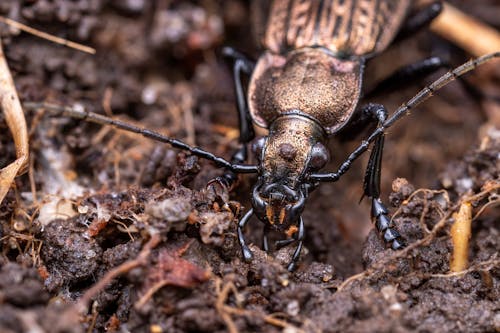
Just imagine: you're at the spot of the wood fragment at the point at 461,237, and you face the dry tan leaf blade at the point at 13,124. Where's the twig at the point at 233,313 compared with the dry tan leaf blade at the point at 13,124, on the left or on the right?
left

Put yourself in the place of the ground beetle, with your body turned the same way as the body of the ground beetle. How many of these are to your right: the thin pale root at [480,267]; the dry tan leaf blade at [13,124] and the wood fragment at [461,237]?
1

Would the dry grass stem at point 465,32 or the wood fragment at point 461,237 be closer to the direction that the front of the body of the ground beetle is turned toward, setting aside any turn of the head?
the wood fragment

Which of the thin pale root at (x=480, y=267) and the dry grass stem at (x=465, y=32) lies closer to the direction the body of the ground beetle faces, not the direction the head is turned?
the thin pale root

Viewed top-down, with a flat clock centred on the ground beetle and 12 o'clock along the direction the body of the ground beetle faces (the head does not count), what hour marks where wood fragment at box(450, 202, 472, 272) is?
The wood fragment is roughly at 10 o'clock from the ground beetle.

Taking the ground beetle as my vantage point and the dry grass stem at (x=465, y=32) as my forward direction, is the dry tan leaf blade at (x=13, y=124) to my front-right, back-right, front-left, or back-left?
back-left

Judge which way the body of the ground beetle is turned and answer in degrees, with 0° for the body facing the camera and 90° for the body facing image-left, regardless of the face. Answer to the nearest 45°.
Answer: approximately 0°

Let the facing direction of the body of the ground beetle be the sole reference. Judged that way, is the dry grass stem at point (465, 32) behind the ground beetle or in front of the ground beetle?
behind

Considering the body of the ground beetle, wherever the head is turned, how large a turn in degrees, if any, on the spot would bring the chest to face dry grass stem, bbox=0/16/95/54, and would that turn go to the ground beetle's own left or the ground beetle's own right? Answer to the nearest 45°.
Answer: approximately 90° to the ground beetle's own right

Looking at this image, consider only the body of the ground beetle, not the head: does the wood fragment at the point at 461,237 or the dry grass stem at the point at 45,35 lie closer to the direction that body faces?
the wood fragment

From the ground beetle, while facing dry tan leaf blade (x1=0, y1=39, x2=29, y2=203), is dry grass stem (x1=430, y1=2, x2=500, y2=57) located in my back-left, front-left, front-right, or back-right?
back-right

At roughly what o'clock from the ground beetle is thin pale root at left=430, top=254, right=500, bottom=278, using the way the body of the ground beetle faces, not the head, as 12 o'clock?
The thin pale root is roughly at 10 o'clock from the ground beetle.

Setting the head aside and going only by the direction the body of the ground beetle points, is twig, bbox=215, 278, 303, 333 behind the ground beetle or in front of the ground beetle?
in front
